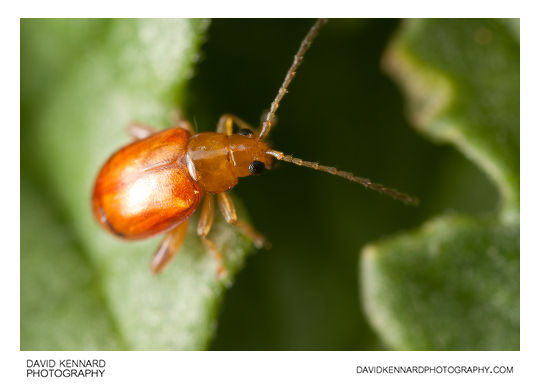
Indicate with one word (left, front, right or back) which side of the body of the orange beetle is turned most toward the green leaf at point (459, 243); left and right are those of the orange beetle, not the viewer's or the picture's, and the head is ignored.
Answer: front

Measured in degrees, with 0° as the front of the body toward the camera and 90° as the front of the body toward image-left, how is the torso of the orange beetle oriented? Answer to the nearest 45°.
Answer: approximately 270°
